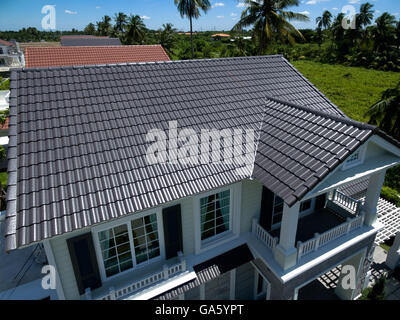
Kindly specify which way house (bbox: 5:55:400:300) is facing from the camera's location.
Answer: facing the viewer and to the right of the viewer

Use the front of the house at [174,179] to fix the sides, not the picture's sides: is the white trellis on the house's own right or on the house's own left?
on the house's own left

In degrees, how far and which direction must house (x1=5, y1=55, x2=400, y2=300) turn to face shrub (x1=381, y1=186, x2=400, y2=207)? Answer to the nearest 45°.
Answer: approximately 90° to its left

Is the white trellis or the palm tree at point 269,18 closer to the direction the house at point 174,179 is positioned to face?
the white trellis

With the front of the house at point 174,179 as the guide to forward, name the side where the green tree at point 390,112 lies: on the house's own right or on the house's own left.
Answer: on the house's own left

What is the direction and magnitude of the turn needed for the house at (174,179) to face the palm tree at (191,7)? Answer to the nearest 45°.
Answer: approximately 135° to its left

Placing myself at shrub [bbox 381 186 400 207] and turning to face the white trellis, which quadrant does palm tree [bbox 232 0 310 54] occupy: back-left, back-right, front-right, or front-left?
back-right

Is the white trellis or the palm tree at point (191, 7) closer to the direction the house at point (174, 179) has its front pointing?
the white trellis

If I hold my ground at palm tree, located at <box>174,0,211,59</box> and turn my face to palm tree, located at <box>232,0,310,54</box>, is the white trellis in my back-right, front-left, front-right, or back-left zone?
front-right

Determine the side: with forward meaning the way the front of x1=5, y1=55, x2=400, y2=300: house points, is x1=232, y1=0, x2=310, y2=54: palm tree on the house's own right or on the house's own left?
on the house's own left
